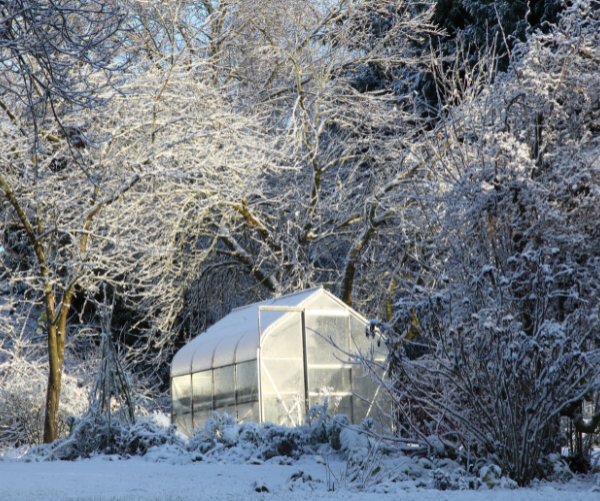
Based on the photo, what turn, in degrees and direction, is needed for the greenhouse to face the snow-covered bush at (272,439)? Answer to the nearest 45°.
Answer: approximately 45° to its right

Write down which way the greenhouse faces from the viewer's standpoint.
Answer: facing the viewer and to the right of the viewer

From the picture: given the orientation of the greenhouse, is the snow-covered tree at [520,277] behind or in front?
in front

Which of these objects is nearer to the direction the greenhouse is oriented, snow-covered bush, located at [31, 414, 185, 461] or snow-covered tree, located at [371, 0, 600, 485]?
the snow-covered tree

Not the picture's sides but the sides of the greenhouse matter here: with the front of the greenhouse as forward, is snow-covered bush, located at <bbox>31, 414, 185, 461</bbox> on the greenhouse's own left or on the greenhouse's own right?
on the greenhouse's own right
